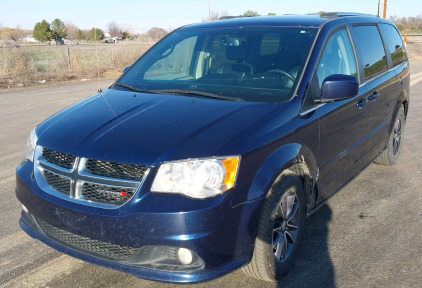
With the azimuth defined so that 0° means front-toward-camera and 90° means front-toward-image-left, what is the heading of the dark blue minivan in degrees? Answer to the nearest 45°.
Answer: approximately 45°
